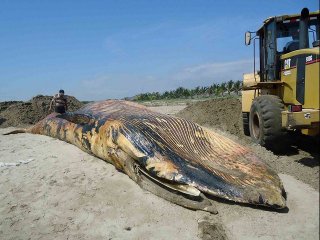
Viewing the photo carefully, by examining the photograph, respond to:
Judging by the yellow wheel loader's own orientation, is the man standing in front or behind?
in front

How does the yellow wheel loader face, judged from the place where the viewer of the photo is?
facing away from the viewer and to the left of the viewer

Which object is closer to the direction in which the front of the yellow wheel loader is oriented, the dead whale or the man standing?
the man standing

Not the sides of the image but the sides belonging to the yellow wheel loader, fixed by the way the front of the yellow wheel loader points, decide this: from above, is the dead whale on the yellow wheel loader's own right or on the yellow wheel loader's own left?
on the yellow wheel loader's own left
